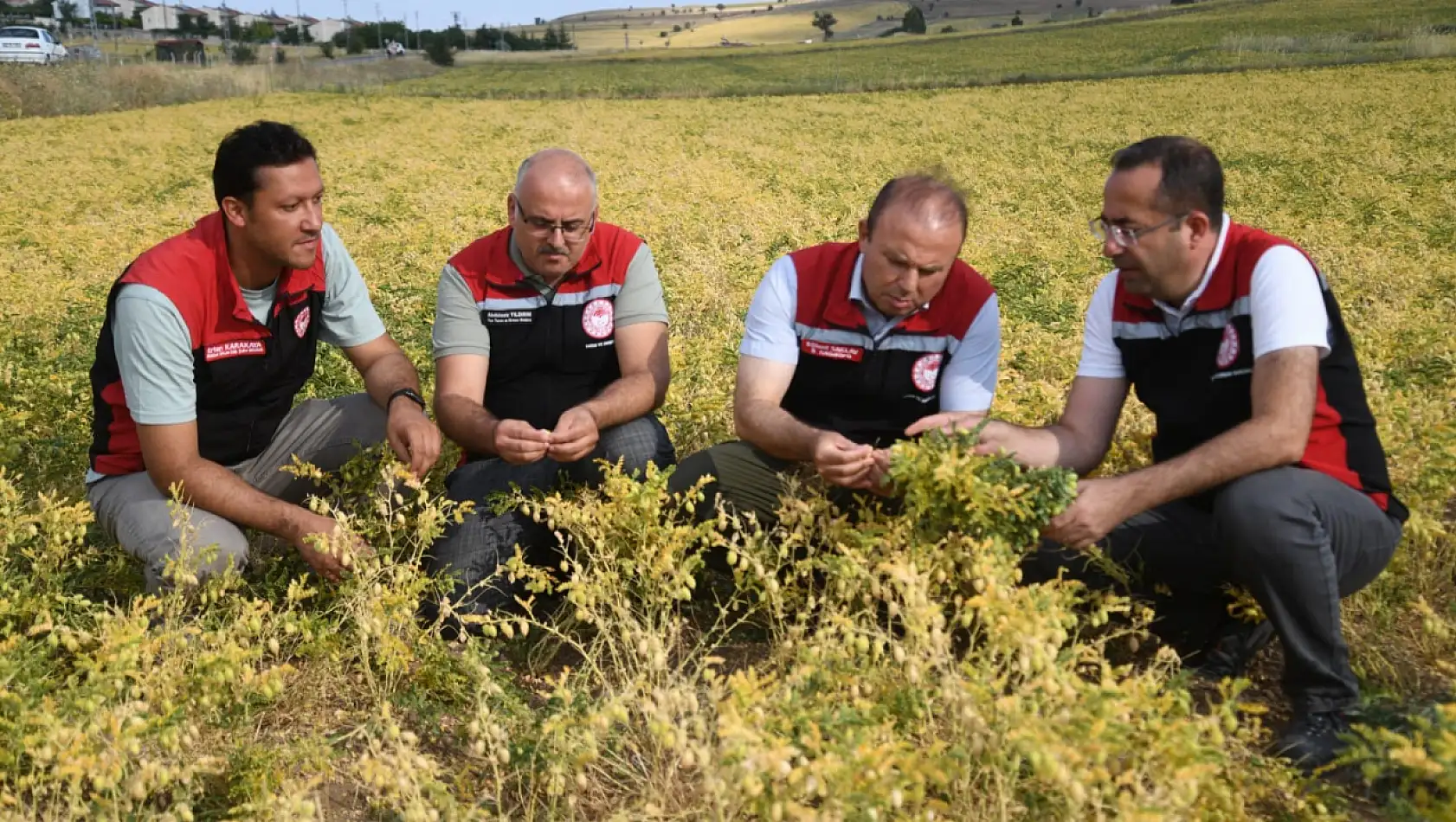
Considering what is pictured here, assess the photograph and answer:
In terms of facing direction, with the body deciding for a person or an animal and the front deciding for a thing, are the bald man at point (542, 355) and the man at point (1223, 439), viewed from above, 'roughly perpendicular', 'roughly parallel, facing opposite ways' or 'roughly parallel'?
roughly perpendicular

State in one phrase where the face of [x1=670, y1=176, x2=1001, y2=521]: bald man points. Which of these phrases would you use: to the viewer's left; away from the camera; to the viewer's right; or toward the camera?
toward the camera

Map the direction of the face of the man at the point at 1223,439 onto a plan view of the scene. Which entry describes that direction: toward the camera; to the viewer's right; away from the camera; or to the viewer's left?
to the viewer's left

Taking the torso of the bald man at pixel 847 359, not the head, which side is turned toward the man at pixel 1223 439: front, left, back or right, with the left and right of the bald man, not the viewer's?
left

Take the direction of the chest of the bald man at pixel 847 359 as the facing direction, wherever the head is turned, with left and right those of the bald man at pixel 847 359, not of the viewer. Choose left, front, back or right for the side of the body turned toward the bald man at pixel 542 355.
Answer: right

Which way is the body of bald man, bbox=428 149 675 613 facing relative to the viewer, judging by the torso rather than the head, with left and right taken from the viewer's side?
facing the viewer

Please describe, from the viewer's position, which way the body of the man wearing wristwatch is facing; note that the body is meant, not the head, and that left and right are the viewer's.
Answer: facing the viewer and to the right of the viewer

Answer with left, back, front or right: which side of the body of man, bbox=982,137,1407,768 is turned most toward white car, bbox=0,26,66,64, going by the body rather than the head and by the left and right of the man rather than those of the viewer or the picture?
right

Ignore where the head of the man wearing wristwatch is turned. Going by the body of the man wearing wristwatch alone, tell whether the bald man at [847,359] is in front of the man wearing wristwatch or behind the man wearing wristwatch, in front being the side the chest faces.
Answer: in front

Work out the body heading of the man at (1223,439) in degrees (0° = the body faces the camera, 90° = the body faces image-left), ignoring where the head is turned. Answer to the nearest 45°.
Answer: approximately 45°

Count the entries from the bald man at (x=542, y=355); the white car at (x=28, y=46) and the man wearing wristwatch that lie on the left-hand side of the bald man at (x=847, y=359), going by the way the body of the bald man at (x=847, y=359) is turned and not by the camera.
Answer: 0

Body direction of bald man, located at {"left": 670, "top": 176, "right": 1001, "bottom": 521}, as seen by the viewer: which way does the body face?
toward the camera

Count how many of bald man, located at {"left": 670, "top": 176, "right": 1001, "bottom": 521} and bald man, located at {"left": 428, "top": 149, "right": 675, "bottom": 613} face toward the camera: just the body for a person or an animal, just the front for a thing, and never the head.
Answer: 2

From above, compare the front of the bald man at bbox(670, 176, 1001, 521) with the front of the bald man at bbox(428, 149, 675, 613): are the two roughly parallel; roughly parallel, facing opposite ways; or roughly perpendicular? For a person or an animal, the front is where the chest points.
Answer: roughly parallel

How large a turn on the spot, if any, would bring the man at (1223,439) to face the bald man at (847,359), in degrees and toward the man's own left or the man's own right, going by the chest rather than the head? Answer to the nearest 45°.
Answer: approximately 45° to the man's own right

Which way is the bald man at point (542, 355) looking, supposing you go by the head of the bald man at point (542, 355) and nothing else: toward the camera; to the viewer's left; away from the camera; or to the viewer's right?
toward the camera

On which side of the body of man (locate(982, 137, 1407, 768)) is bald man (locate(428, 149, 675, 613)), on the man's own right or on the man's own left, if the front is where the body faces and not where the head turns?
on the man's own right

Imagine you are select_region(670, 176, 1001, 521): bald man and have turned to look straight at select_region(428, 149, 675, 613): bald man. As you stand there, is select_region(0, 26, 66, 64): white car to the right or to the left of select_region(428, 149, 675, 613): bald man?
right

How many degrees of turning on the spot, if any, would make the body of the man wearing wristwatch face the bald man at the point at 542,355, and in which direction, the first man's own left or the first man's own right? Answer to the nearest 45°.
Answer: approximately 45° to the first man's own left

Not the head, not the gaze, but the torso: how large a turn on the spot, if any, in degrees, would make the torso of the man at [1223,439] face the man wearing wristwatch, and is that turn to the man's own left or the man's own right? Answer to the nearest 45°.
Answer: approximately 45° to the man's own right
